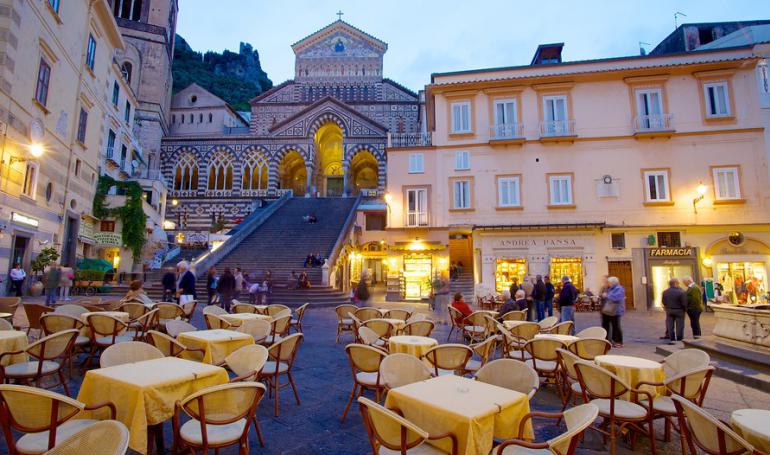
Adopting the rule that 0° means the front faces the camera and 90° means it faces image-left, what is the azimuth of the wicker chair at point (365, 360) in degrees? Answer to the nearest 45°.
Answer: approximately 225°

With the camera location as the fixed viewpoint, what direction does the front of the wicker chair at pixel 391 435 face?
facing away from the viewer and to the right of the viewer

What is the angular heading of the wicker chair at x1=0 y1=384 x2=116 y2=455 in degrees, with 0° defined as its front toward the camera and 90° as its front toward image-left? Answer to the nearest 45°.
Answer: approximately 225°

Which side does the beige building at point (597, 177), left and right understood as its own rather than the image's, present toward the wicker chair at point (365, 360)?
front

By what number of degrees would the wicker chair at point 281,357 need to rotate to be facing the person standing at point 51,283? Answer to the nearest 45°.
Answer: approximately 45° to its right

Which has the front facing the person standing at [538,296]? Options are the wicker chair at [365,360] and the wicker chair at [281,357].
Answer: the wicker chair at [365,360]

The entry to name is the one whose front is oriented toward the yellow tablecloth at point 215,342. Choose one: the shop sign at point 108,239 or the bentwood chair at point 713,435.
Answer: the shop sign

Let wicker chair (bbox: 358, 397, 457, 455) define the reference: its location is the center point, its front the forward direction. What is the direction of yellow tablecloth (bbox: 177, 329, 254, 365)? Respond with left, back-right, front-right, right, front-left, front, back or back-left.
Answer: left

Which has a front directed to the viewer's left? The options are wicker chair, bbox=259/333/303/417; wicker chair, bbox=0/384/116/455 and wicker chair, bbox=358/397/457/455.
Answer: wicker chair, bbox=259/333/303/417

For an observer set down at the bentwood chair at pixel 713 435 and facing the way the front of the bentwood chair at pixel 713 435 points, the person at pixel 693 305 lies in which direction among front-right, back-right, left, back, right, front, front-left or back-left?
front-left

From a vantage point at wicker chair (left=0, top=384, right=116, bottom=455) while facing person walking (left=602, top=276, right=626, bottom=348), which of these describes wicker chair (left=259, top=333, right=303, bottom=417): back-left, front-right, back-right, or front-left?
front-left

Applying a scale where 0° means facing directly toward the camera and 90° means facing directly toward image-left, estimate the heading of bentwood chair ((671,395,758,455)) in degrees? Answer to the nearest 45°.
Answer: approximately 225°
